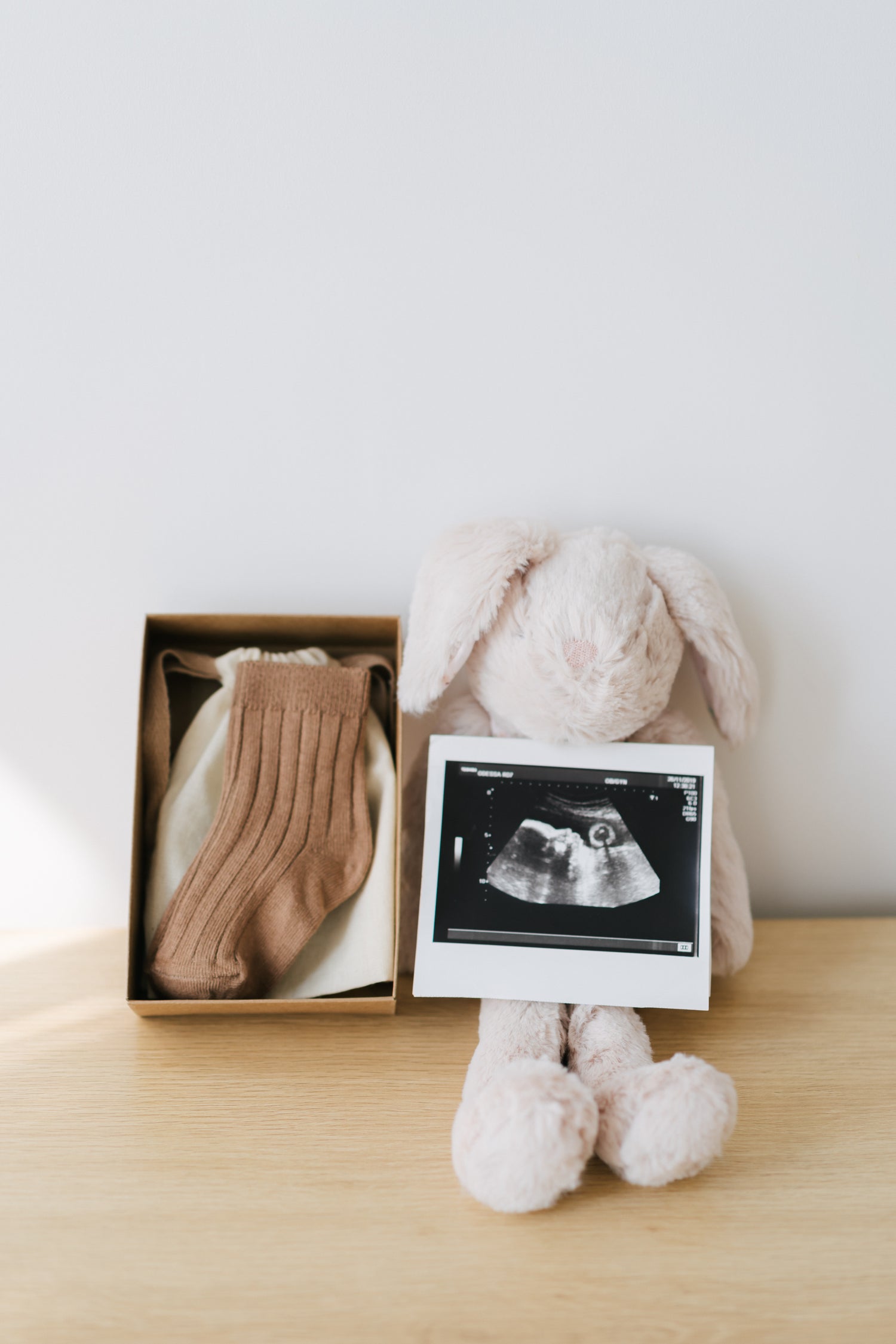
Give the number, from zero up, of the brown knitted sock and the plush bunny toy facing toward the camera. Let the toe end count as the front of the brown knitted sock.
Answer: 1

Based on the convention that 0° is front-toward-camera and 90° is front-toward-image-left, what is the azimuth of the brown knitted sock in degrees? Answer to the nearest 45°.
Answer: approximately 90°
